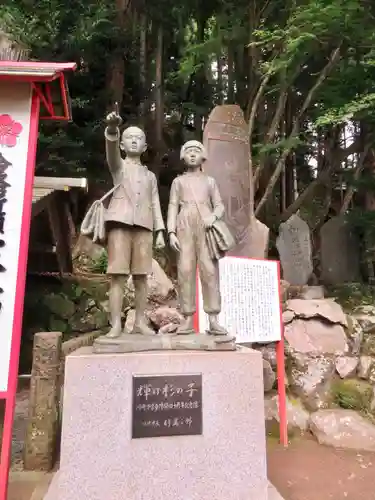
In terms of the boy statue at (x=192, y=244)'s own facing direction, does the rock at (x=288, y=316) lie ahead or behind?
behind

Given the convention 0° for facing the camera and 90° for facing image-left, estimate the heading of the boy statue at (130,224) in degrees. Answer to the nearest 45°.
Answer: approximately 0°

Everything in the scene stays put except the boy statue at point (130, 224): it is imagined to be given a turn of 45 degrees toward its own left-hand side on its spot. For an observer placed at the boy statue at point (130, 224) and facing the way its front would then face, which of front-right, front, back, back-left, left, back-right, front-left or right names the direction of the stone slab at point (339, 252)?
left

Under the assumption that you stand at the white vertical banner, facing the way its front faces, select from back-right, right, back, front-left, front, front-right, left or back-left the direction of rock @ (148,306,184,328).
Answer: back-left

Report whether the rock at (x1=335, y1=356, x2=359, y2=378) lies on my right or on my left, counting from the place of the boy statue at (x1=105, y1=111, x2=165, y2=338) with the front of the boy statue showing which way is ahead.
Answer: on my left

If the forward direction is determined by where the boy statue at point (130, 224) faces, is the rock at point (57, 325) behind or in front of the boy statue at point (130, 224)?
behind

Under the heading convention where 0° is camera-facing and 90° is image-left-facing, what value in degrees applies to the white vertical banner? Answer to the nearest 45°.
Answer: approximately 0°

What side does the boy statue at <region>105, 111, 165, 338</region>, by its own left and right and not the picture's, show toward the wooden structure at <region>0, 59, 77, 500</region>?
right

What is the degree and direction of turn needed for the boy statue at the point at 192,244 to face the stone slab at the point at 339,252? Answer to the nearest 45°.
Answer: approximately 135° to its left
